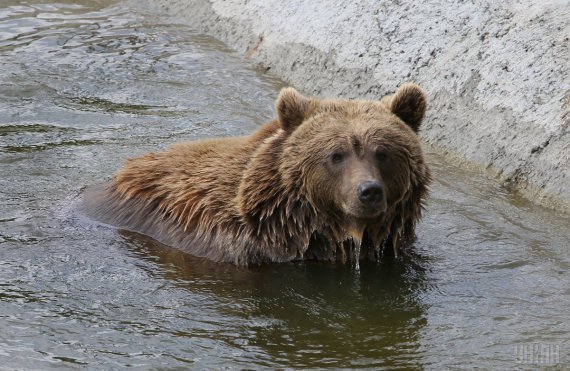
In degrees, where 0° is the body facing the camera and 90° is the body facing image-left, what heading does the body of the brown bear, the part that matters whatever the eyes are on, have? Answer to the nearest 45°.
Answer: approximately 315°
